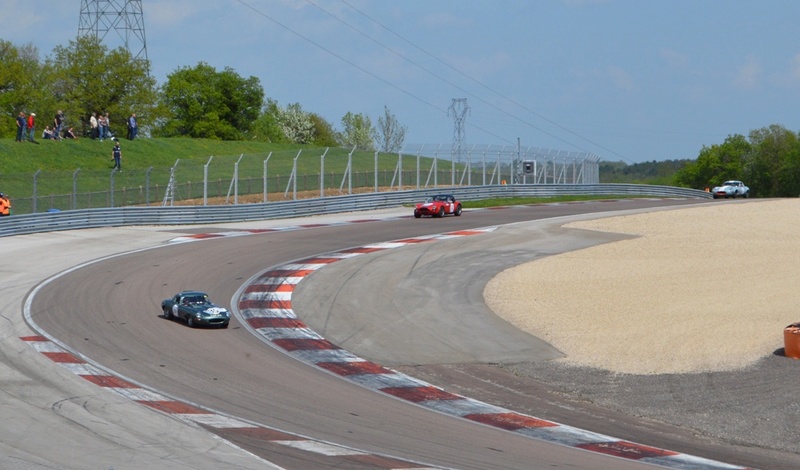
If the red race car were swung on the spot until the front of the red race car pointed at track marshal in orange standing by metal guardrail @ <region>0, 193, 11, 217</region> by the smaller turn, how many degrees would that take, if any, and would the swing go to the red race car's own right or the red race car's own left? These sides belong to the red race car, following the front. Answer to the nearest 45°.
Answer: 0° — it already faces them

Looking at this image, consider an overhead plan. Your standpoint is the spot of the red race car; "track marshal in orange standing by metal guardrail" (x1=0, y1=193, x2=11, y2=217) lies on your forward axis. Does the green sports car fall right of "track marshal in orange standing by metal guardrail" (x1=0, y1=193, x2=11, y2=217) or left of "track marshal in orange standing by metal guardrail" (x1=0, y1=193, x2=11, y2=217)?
left

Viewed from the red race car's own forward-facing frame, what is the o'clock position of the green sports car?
The green sports car is roughly at 11 o'clock from the red race car.

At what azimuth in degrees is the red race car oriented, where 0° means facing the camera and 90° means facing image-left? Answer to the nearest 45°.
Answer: approximately 45°
